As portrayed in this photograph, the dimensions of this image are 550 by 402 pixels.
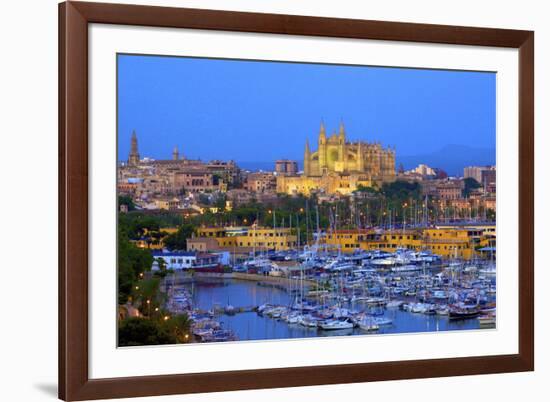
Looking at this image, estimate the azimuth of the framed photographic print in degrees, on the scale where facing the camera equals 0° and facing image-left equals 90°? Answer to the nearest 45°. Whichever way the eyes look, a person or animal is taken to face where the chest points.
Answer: approximately 315°
